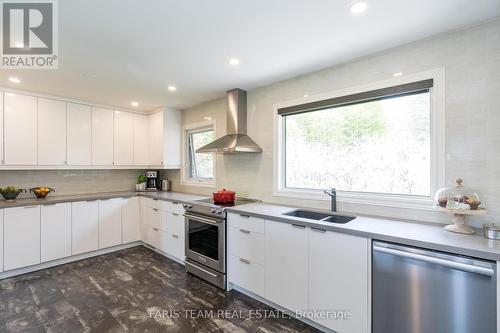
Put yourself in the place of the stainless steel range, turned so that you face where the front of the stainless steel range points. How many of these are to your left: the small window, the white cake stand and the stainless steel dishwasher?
2

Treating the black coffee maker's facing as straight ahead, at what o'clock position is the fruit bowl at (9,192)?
The fruit bowl is roughly at 2 o'clock from the black coffee maker.

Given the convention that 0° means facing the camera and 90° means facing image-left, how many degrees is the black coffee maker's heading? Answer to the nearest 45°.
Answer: approximately 0°

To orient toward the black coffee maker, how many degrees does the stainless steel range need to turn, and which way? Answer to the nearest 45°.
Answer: approximately 90° to its right

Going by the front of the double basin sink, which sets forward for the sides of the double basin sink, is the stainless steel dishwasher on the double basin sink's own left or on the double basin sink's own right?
on the double basin sink's own left

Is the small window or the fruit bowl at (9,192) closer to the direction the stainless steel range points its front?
the fruit bowl

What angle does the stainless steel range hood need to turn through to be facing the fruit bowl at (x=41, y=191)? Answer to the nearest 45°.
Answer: approximately 45° to its right

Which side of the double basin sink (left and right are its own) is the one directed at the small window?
right

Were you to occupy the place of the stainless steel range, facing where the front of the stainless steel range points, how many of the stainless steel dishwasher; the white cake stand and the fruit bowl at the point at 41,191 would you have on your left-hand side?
2

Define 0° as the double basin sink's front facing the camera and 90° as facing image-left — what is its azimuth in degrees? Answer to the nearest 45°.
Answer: approximately 45°

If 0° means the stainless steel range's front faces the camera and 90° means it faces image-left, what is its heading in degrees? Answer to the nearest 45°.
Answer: approximately 45°

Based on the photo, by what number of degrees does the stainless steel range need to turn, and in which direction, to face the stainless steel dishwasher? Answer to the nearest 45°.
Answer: approximately 90° to its left
